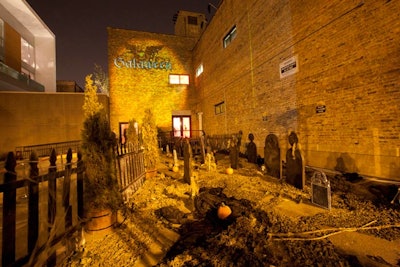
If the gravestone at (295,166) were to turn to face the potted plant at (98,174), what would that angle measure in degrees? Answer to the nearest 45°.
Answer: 0° — it already faces it

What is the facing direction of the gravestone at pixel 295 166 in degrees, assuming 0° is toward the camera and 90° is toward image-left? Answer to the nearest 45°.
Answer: approximately 45°

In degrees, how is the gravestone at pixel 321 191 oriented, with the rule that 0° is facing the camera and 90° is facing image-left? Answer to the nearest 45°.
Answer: approximately 45°

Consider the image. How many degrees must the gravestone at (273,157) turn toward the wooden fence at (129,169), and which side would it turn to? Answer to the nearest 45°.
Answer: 0° — it already faces it

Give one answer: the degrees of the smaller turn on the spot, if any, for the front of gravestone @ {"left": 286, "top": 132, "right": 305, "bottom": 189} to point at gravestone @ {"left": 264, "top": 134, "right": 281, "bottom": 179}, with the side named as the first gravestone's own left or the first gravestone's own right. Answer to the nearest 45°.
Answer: approximately 90° to the first gravestone's own right

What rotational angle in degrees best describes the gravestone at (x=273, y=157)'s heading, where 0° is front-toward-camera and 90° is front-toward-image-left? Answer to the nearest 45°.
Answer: approximately 45°
